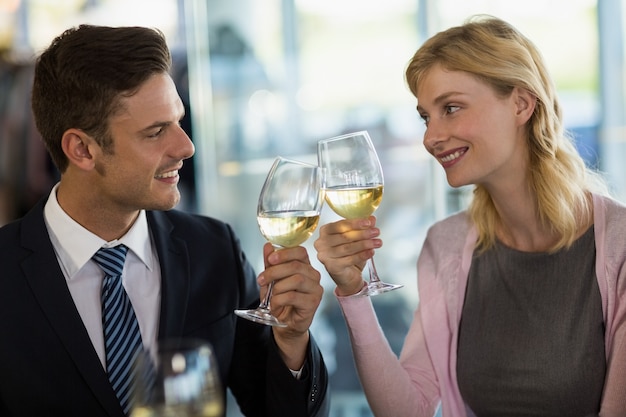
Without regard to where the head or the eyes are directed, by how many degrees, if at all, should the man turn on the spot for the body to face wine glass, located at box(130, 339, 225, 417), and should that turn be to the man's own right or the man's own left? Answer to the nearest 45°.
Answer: approximately 45° to the man's own right

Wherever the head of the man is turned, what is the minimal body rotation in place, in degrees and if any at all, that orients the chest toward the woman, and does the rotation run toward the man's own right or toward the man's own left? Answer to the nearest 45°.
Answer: approximately 45° to the man's own left

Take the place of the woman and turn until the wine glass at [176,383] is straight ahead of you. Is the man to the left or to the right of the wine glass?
right

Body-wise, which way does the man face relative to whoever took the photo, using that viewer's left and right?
facing the viewer and to the right of the viewer

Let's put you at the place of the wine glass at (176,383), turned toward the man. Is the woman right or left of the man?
right

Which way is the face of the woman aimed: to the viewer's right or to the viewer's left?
to the viewer's left
